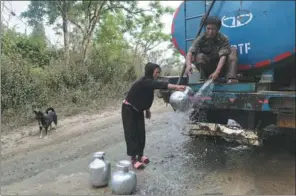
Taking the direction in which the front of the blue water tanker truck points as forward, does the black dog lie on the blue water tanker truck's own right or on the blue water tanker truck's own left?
on the blue water tanker truck's own left

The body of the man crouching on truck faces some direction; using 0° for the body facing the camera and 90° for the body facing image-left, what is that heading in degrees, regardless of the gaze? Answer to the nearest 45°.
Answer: approximately 0°

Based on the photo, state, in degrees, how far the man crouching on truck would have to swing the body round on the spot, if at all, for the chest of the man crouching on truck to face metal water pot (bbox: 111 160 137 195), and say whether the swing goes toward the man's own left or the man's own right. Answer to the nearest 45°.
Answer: approximately 45° to the man's own right

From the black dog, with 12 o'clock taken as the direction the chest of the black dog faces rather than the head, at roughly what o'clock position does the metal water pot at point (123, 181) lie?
The metal water pot is roughly at 10 o'clock from the black dog.

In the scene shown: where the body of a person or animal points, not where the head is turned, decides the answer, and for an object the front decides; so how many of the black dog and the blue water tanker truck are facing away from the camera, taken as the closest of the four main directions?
1

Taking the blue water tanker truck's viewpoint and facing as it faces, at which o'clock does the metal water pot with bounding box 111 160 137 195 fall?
The metal water pot is roughly at 8 o'clock from the blue water tanker truck.

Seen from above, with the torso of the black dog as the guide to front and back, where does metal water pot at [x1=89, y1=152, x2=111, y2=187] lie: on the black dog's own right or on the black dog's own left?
on the black dog's own left

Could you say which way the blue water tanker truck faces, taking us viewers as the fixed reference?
facing away from the viewer
